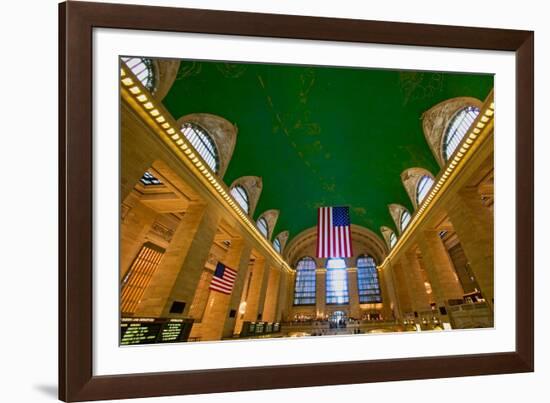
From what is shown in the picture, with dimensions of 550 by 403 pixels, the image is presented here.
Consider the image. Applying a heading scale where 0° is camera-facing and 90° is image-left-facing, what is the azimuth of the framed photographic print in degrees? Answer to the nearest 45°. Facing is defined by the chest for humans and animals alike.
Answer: approximately 315°
